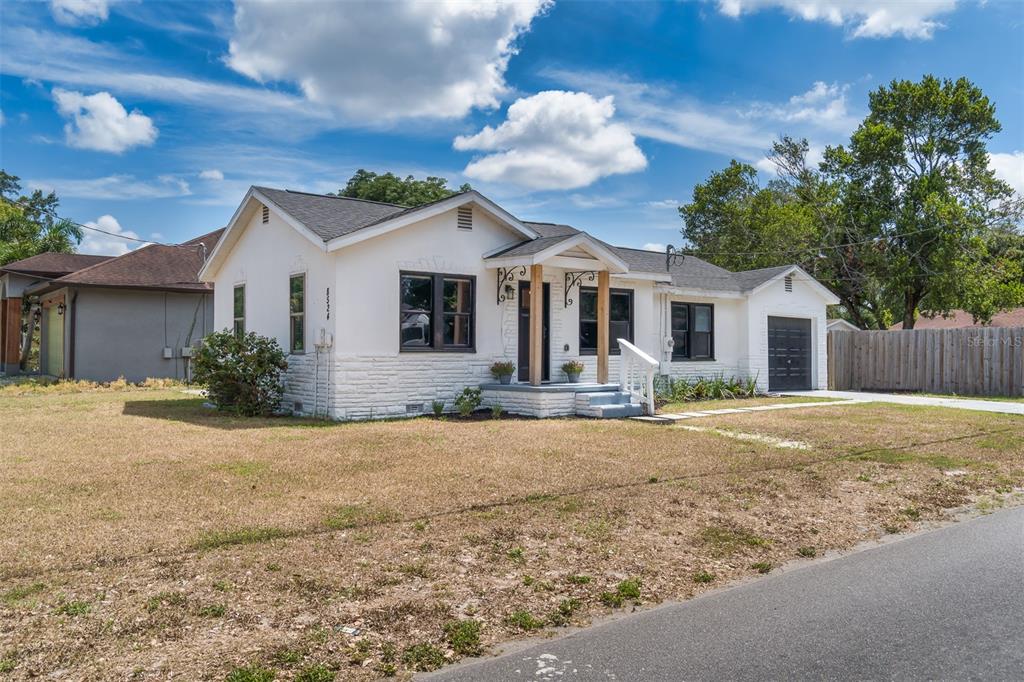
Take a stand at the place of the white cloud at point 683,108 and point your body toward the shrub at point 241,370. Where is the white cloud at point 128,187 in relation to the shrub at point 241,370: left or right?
right

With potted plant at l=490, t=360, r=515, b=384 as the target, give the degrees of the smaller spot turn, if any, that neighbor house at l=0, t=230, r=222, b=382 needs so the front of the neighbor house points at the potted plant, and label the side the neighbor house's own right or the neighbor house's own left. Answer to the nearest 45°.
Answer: approximately 135° to the neighbor house's own left

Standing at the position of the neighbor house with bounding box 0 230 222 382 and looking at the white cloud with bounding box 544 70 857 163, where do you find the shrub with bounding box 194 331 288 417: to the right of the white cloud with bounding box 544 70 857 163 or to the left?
right

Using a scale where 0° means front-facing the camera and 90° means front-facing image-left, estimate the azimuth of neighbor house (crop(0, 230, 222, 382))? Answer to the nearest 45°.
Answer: approximately 90°

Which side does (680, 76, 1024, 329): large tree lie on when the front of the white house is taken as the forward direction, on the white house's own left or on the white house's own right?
on the white house's own left

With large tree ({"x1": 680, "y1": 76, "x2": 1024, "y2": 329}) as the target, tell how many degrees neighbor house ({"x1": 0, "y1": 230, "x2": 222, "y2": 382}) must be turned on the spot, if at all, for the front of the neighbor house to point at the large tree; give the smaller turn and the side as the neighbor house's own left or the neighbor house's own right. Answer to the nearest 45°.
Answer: approximately 180°

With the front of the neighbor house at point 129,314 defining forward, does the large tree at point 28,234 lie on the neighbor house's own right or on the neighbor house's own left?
on the neighbor house's own right
